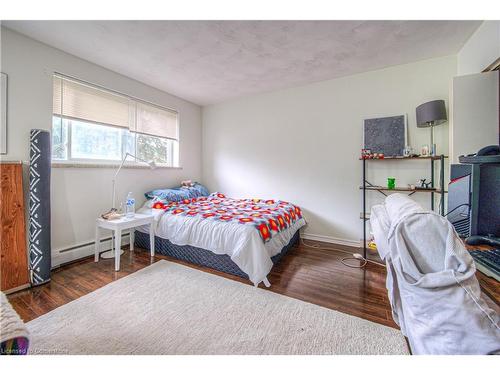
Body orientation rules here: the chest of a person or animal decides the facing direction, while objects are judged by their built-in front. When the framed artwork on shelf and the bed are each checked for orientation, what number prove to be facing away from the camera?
0

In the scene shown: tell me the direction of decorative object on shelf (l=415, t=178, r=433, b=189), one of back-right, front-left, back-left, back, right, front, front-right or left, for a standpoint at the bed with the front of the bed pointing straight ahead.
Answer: front-left

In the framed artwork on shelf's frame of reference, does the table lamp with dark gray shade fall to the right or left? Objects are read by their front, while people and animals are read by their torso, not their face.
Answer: on its left

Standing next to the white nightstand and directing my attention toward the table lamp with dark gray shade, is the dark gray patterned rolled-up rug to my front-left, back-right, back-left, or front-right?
back-right

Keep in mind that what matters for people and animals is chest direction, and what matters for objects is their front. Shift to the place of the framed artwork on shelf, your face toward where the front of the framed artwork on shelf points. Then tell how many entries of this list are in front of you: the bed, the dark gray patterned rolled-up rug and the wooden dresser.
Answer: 3

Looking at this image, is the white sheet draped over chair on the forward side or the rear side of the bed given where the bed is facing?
on the forward side

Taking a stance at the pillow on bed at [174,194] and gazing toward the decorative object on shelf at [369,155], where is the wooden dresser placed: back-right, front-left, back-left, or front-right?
back-right

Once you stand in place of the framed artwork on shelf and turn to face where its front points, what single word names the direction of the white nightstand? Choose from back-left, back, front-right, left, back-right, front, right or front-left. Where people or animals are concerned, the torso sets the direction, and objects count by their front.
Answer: front

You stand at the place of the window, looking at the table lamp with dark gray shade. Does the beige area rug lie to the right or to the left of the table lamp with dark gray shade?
right

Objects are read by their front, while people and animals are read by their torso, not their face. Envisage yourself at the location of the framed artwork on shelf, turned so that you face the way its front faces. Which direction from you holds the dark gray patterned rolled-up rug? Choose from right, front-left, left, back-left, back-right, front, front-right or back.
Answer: front

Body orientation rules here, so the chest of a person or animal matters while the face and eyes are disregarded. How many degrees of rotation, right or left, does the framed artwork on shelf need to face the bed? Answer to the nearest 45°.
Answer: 0° — it already faces it

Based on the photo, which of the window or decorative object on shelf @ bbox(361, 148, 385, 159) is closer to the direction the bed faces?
the decorative object on shelf

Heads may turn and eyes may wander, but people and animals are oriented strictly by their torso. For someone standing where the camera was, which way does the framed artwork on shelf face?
facing the viewer and to the left of the viewer

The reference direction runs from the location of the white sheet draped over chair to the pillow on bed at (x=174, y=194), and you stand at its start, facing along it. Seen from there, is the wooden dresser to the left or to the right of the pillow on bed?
left
